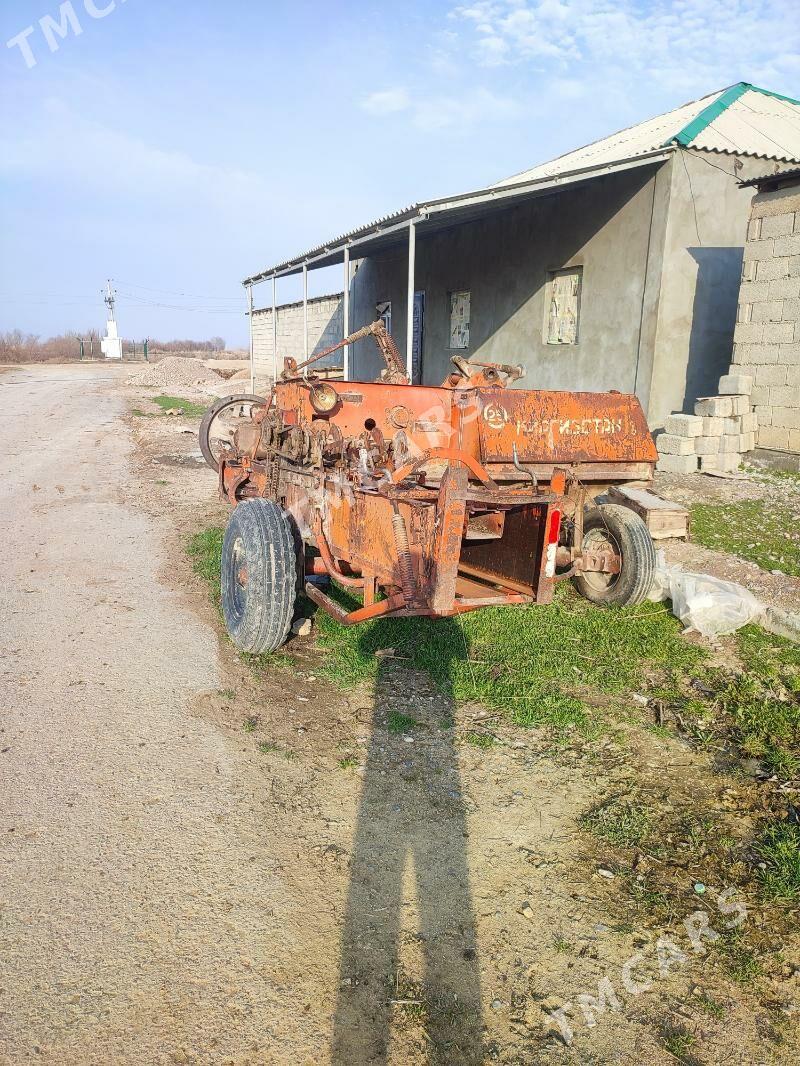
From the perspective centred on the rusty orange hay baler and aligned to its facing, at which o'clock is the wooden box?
The wooden box is roughly at 3 o'clock from the rusty orange hay baler.

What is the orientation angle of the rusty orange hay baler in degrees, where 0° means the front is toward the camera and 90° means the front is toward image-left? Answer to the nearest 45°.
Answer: approximately 135°

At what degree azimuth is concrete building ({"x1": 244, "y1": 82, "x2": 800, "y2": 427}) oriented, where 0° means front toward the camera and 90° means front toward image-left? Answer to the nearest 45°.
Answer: approximately 45°

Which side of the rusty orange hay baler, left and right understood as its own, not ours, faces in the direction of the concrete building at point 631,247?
right

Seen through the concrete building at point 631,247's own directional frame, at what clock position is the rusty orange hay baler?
The rusty orange hay baler is roughly at 11 o'clock from the concrete building.

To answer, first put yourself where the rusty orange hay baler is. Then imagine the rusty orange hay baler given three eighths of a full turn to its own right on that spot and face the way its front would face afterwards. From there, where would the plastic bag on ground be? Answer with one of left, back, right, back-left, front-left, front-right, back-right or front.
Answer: front

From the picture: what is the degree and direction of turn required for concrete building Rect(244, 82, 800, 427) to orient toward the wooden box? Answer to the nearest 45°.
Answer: approximately 45° to its left
